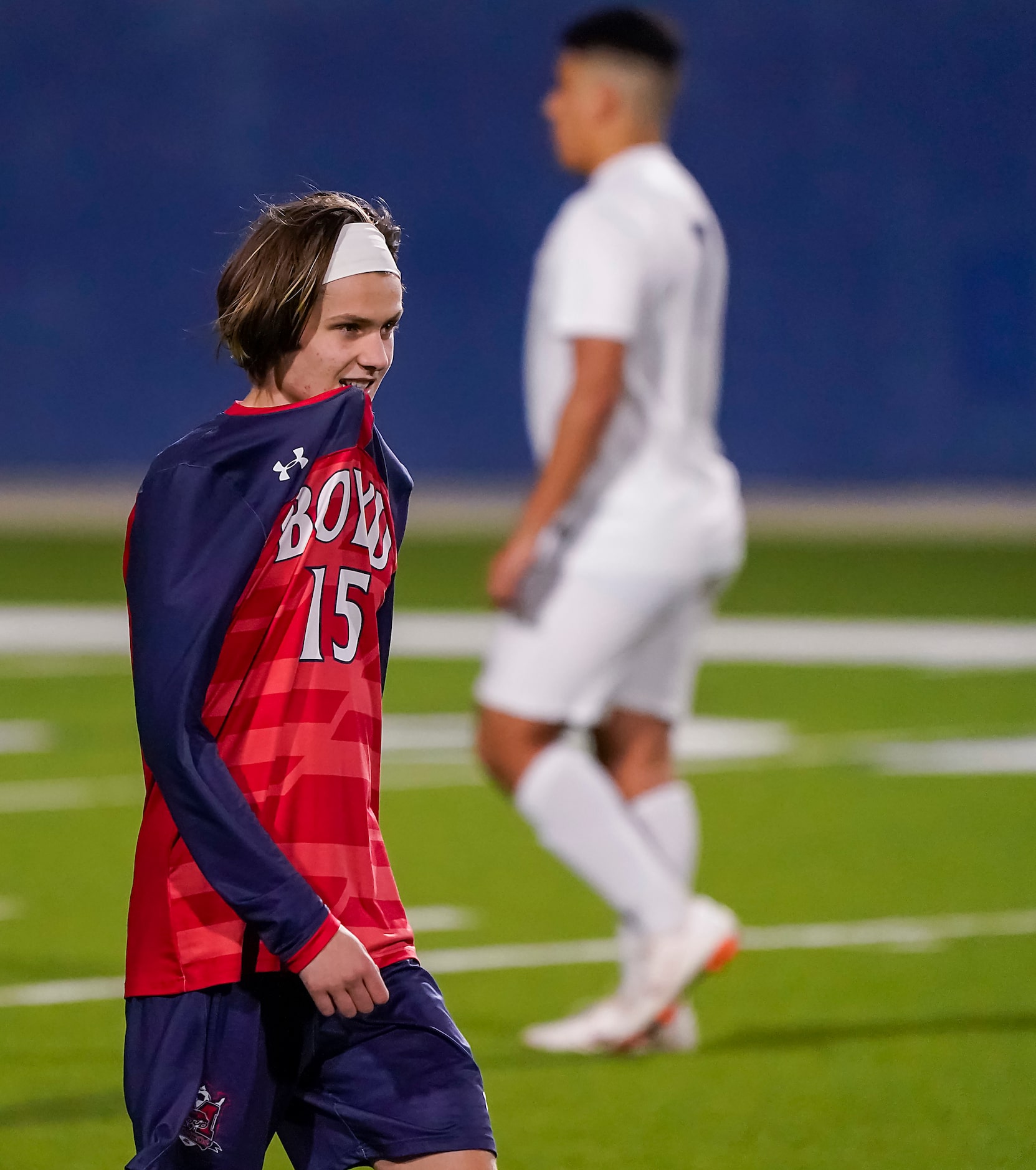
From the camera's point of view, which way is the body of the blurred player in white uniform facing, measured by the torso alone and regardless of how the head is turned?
to the viewer's left

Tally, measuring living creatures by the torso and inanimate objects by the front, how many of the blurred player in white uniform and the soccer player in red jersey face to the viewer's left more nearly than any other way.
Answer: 1

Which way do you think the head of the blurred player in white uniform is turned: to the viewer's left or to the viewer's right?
to the viewer's left

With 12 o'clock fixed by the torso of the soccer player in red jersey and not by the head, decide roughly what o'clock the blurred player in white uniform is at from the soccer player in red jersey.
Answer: The blurred player in white uniform is roughly at 8 o'clock from the soccer player in red jersey.

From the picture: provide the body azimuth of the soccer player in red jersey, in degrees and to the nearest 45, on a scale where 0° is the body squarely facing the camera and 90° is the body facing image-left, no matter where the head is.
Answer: approximately 315°

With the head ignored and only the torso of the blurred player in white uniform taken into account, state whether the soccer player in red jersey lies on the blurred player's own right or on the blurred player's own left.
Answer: on the blurred player's own left
